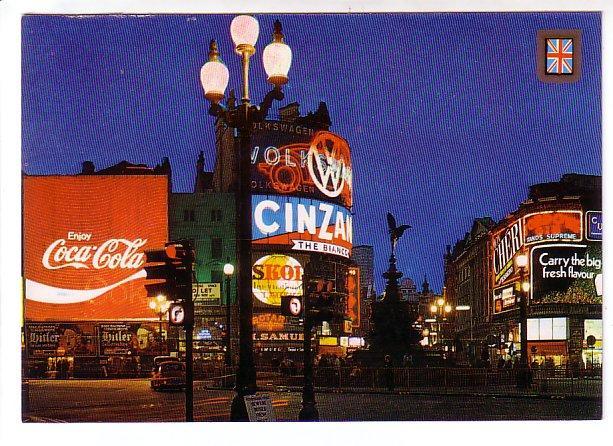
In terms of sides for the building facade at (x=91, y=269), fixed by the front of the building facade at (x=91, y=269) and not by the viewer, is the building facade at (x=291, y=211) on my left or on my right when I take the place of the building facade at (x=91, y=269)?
on my left

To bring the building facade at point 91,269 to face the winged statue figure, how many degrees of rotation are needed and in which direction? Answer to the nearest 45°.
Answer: approximately 90° to its left

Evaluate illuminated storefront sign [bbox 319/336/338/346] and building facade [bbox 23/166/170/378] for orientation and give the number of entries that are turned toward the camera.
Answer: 2

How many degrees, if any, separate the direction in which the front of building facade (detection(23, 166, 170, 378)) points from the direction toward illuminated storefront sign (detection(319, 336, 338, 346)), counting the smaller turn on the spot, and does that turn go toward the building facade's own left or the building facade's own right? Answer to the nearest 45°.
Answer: approximately 90° to the building facade's own left

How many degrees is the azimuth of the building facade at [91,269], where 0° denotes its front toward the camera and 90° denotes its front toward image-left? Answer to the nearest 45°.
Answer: approximately 0°

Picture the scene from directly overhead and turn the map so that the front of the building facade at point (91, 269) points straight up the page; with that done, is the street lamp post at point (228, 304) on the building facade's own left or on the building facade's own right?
on the building facade's own left

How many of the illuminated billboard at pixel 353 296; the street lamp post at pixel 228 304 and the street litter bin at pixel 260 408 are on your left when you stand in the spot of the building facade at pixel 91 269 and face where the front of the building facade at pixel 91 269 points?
3

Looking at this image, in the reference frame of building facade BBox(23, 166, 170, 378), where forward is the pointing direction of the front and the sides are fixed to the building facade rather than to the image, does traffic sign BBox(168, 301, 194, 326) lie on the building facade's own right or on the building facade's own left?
on the building facade's own left

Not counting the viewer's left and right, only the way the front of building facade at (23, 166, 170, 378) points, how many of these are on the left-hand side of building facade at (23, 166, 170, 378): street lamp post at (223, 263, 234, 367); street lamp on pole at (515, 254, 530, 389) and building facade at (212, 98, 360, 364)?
3
